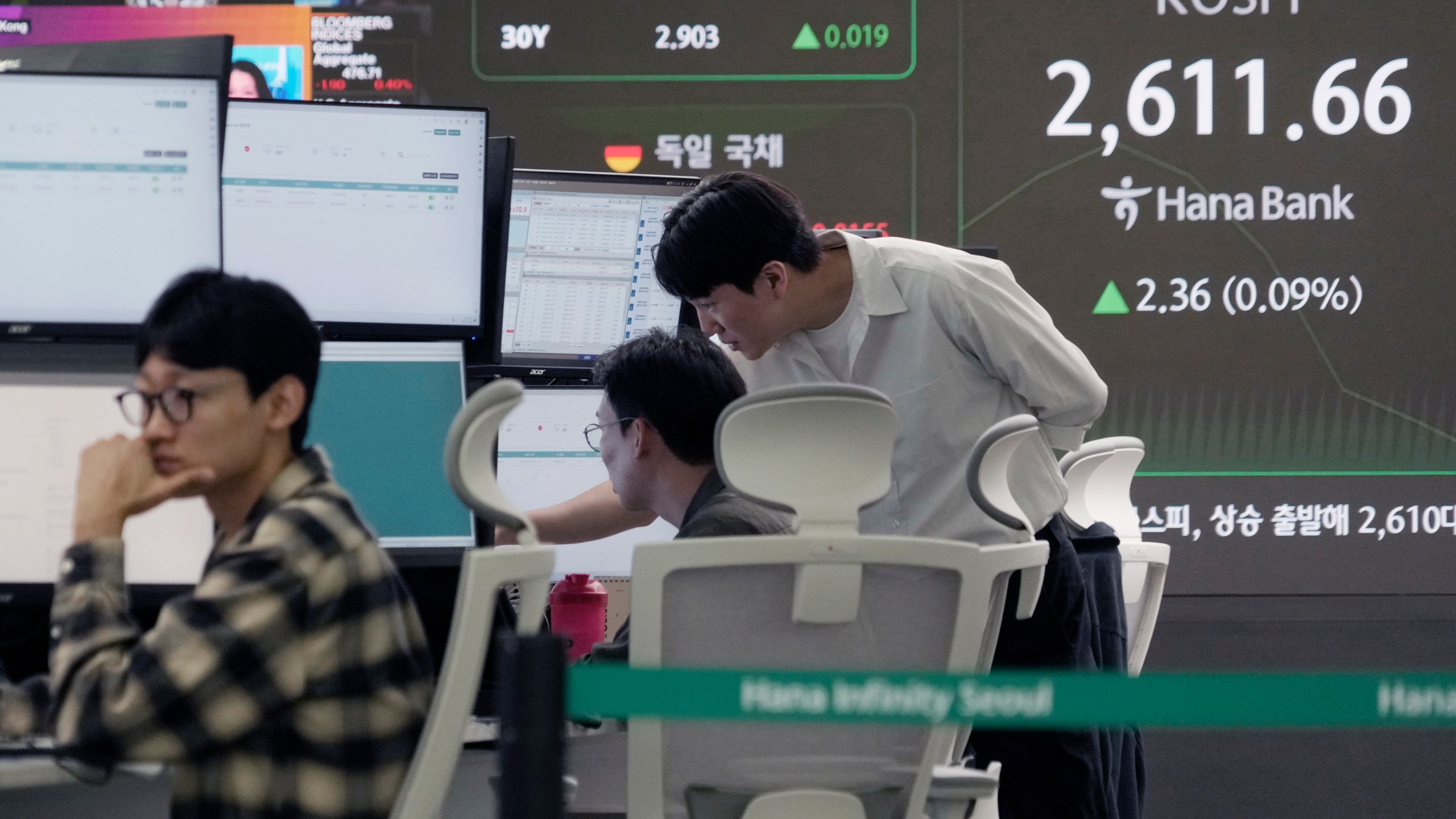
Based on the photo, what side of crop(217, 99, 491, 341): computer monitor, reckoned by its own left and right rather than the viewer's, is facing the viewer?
front

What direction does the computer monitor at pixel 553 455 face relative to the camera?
toward the camera

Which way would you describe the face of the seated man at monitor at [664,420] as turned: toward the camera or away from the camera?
away from the camera

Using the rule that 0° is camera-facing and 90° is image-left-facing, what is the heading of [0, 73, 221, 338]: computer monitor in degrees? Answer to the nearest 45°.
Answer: approximately 0°

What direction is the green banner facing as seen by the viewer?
toward the camera

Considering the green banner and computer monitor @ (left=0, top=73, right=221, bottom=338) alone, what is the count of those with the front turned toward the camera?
2

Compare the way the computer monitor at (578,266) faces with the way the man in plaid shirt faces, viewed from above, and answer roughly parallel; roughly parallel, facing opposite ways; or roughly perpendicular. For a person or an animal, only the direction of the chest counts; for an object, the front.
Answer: roughly perpendicular

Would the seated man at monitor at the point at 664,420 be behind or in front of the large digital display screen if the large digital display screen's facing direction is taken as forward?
in front

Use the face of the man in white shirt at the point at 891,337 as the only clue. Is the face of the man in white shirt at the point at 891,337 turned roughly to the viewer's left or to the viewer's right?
to the viewer's left

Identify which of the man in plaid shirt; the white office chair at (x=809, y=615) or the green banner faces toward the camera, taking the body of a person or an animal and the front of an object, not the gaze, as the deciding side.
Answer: the green banner

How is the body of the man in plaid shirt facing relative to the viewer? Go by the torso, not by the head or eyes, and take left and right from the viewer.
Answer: facing to the left of the viewer

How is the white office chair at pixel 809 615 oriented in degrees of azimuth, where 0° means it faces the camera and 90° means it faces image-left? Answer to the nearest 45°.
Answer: approximately 180°

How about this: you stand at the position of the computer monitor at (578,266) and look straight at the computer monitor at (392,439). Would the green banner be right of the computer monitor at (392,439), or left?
left
